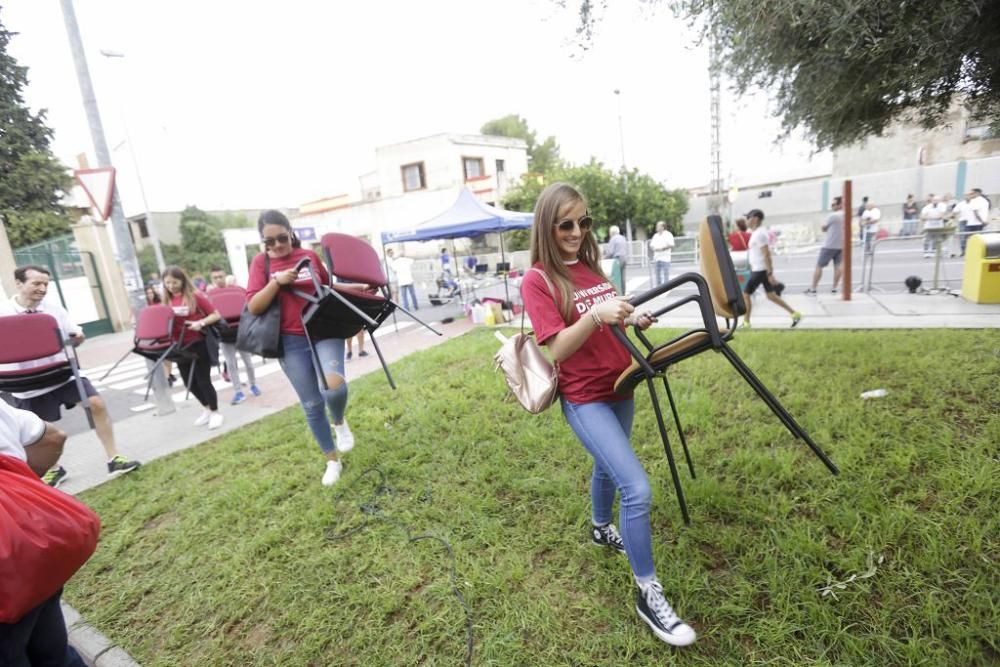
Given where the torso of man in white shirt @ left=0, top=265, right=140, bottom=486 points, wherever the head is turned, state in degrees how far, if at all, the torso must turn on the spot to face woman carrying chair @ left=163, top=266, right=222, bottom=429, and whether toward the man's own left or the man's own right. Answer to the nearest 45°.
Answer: approximately 90° to the man's own left

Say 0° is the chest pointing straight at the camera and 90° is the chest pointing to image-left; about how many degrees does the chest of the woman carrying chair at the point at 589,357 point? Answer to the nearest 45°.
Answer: approximately 315°

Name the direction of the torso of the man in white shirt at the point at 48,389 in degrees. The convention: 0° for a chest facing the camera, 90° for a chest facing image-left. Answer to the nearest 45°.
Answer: approximately 315°

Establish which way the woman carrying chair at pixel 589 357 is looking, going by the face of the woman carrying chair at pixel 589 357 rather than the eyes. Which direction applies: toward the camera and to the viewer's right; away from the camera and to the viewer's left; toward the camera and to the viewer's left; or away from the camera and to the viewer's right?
toward the camera and to the viewer's right

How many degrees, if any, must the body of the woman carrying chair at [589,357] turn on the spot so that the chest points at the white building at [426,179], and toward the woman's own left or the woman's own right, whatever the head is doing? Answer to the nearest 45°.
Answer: approximately 135° to the woman's own left

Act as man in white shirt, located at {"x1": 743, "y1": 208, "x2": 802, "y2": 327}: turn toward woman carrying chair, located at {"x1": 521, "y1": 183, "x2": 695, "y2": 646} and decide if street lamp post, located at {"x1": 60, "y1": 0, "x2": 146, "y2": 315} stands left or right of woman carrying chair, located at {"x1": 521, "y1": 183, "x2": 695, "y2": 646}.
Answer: right
